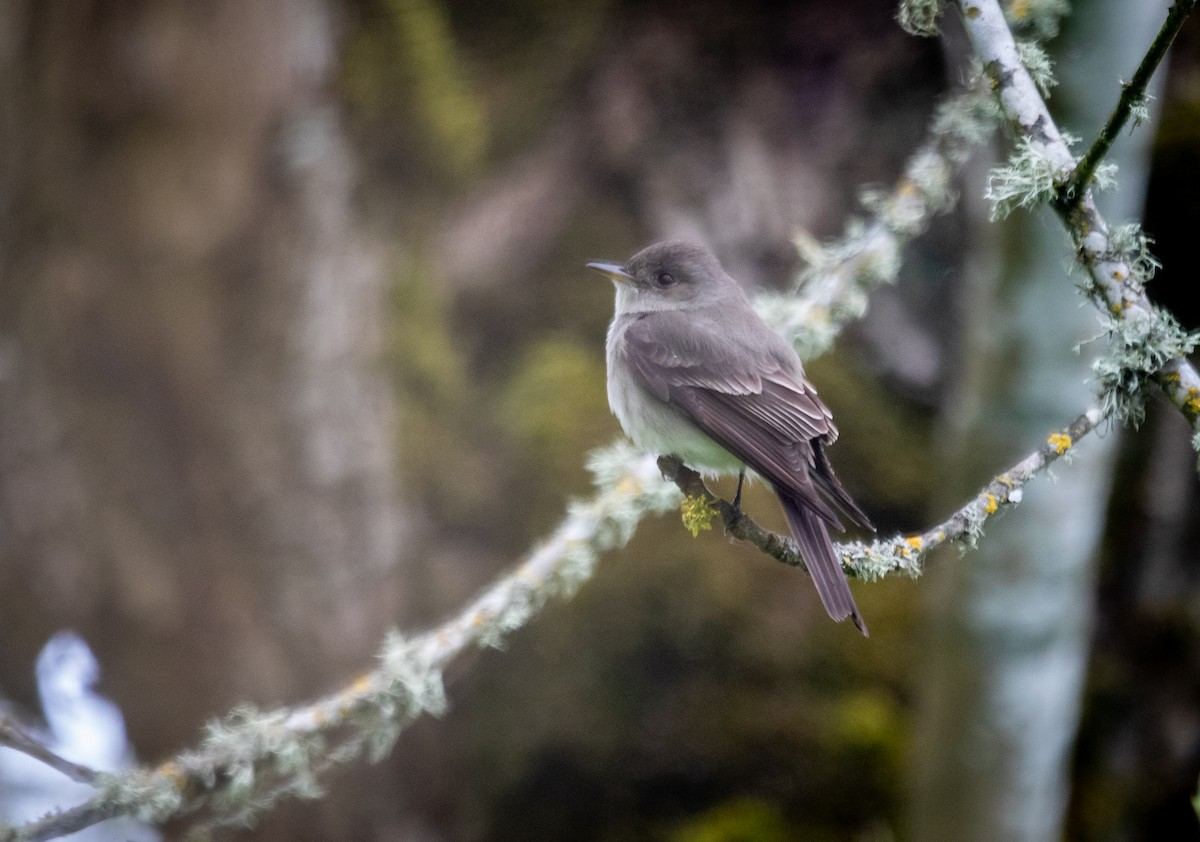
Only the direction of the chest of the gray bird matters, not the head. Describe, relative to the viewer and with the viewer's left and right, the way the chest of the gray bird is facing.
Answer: facing to the left of the viewer
